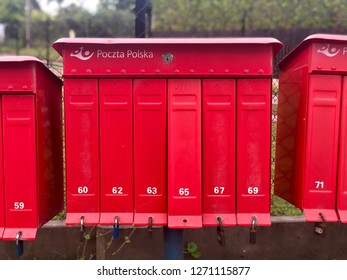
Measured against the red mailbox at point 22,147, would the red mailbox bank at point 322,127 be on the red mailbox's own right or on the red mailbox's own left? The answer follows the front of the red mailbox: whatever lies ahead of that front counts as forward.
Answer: on the red mailbox's own left

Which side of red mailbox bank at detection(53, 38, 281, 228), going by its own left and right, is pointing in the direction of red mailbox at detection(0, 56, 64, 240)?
right

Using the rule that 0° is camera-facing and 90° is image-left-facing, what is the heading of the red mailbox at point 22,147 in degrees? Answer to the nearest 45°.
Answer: approximately 0°

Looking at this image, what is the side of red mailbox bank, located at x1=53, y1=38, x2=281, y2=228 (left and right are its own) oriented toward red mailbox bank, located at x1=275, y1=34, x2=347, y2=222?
left

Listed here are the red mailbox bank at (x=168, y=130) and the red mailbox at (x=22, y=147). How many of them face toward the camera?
2
